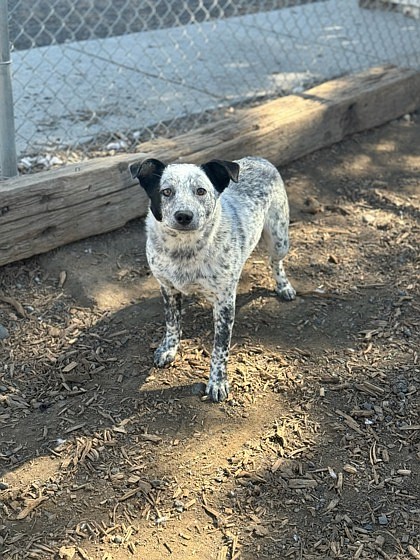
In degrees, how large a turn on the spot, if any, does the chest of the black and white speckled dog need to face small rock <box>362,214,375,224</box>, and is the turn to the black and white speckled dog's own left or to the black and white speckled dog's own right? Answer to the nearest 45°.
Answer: approximately 180°

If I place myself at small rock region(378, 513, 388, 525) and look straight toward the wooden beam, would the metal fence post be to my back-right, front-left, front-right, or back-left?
front-left

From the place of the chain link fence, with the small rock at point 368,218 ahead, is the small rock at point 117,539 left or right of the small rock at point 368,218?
right

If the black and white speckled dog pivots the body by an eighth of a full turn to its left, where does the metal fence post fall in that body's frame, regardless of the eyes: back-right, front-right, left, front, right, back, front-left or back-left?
back-right

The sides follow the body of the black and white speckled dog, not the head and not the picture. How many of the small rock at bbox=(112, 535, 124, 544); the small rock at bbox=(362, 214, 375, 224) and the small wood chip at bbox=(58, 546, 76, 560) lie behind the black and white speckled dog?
1

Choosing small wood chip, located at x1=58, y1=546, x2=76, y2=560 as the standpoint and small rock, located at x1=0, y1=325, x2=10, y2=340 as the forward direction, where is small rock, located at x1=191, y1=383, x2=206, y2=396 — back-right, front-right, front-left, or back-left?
front-right

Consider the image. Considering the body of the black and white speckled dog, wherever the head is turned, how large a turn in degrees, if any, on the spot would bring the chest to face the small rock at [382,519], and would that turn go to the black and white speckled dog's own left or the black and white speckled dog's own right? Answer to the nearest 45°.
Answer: approximately 45° to the black and white speckled dog's own left

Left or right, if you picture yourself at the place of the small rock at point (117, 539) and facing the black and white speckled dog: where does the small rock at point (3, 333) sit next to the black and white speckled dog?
left

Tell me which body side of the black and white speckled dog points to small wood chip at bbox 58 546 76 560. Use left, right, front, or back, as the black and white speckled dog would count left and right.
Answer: front

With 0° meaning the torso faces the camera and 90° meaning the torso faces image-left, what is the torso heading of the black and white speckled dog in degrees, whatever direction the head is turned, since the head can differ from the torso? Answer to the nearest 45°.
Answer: approximately 45°

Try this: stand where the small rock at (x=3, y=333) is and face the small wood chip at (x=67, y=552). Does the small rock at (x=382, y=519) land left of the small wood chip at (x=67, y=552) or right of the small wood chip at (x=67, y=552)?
left

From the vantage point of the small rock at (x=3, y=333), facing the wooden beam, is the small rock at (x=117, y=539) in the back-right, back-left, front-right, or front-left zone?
back-right
